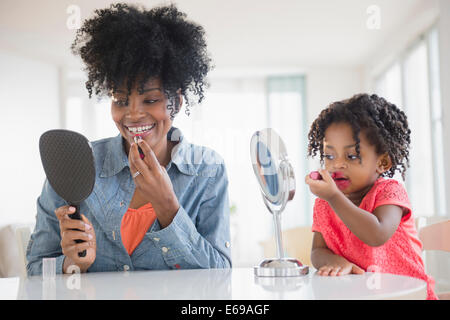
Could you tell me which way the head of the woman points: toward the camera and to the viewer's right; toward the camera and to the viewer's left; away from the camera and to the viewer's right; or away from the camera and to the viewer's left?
toward the camera and to the viewer's left

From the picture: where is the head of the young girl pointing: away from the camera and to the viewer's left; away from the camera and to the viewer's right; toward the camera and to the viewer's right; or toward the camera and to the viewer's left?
toward the camera and to the viewer's left

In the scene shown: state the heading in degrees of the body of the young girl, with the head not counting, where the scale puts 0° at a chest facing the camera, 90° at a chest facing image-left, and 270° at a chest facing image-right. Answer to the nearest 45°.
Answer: approximately 45°

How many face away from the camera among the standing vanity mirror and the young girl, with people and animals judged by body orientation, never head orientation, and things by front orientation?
0
